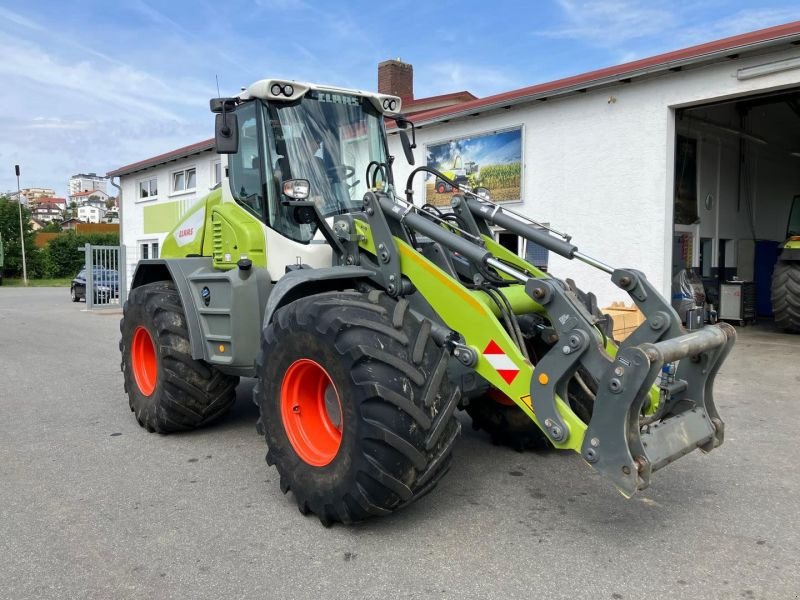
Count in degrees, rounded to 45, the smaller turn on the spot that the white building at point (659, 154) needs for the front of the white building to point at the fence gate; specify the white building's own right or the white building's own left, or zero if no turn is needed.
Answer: approximately 90° to the white building's own right

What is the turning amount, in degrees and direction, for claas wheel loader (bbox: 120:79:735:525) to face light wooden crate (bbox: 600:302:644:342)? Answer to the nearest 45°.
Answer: approximately 90° to its left

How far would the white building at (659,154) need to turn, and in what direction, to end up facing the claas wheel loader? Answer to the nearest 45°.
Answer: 0° — it already faces it

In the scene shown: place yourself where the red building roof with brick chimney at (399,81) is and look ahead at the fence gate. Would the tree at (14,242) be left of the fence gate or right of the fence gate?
right

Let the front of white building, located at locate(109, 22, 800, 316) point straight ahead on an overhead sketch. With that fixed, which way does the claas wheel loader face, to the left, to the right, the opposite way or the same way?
to the left

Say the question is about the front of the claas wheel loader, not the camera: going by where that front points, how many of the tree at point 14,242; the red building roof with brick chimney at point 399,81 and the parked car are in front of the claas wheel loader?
0

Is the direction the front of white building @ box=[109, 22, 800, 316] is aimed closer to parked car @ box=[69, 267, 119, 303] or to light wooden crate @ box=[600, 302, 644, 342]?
the light wooden crate

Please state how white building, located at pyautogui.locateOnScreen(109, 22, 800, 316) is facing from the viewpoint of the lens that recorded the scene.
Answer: facing the viewer and to the left of the viewer

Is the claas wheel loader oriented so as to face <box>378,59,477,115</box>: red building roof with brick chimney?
no

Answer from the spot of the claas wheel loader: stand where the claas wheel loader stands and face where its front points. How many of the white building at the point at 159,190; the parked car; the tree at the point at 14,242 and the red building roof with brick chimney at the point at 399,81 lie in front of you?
0

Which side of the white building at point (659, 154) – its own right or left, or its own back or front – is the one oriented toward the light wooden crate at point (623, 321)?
front

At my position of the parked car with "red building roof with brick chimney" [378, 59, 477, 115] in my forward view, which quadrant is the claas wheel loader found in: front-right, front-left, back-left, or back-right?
front-right

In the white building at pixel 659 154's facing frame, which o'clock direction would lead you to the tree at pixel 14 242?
The tree is roughly at 3 o'clock from the white building.

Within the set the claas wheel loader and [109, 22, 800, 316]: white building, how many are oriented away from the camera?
0

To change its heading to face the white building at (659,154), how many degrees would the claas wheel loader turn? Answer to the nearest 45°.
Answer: approximately 90° to its left

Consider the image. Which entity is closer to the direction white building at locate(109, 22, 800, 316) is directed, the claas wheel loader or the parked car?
the claas wheel loader

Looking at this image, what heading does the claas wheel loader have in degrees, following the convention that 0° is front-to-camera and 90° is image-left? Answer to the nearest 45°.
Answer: approximately 315°

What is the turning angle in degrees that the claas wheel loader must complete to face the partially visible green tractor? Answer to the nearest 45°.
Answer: approximately 90° to its left

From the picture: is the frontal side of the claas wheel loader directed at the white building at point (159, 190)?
no
